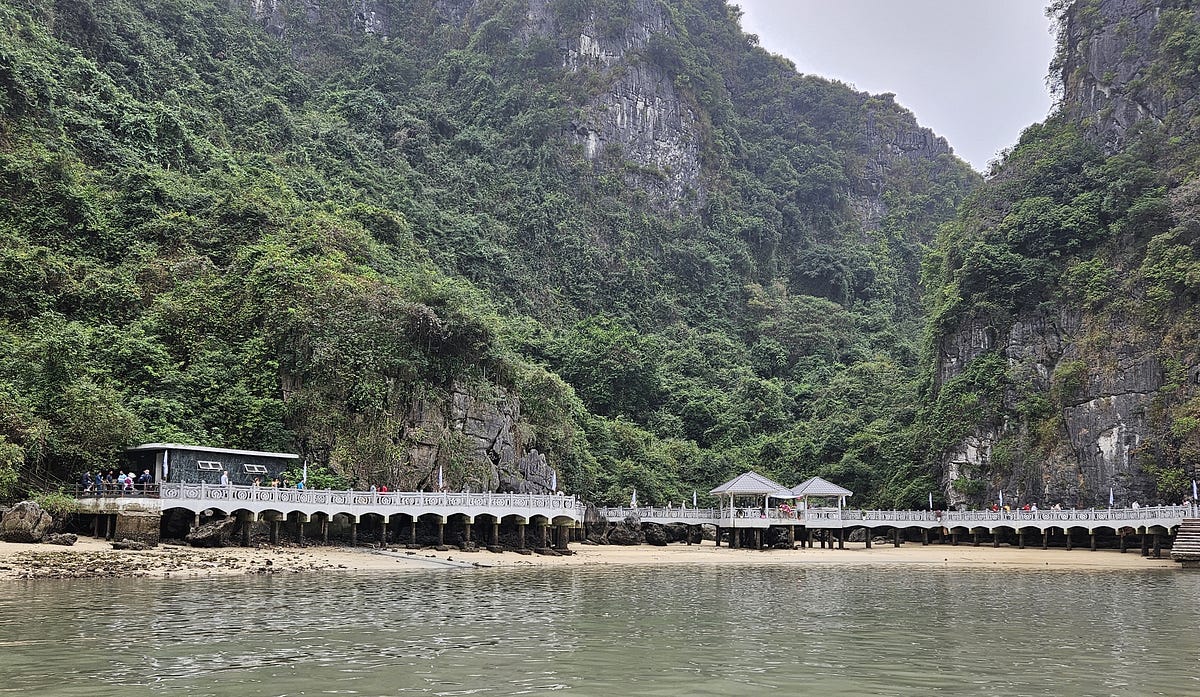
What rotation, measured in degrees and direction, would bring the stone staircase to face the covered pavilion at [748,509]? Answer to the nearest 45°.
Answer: approximately 90° to its right

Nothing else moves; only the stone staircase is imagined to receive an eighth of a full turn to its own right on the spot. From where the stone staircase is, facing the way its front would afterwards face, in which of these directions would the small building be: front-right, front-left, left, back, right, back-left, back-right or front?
front

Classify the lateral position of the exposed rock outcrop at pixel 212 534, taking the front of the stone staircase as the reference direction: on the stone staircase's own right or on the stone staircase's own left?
on the stone staircase's own right

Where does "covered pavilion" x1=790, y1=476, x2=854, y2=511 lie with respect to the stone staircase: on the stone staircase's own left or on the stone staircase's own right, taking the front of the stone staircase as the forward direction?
on the stone staircase's own right

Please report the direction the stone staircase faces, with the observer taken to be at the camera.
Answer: facing the viewer

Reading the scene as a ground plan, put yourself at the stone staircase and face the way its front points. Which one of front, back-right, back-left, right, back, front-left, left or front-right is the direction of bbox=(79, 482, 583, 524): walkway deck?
front-right
